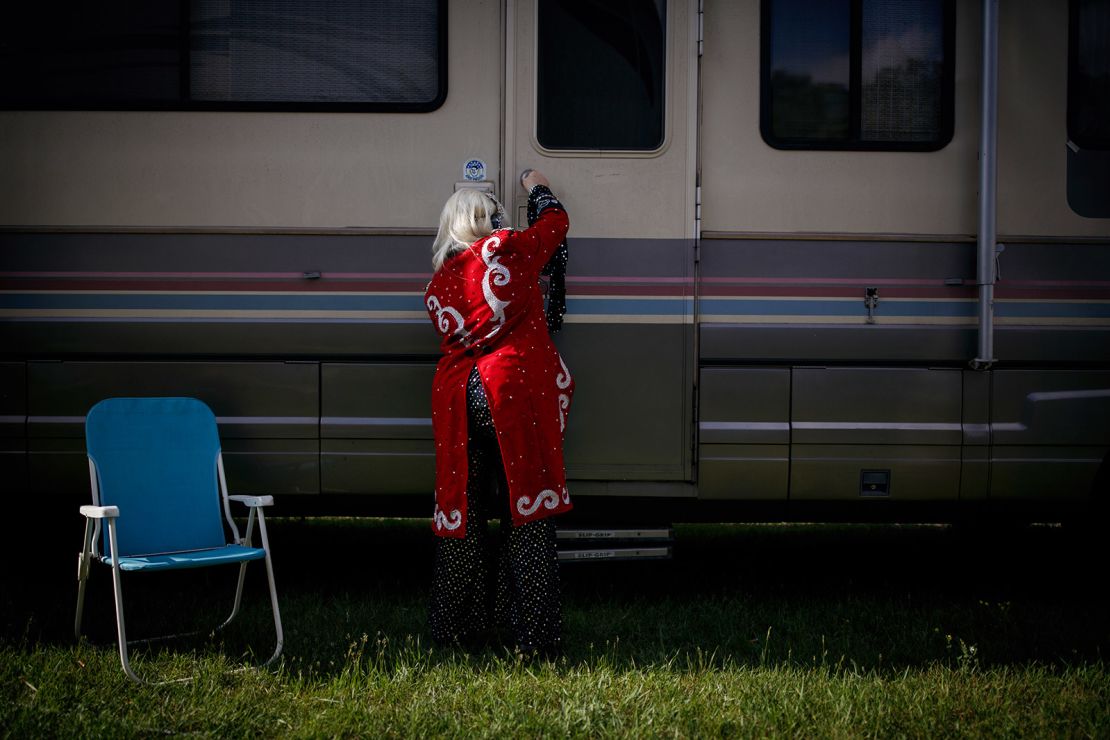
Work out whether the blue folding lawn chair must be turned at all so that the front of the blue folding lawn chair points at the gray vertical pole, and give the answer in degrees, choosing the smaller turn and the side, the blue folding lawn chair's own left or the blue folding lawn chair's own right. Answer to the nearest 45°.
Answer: approximately 45° to the blue folding lawn chair's own left

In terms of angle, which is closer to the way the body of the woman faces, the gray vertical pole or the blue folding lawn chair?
the gray vertical pole

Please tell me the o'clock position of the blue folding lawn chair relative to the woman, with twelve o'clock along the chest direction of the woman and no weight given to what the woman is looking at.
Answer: The blue folding lawn chair is roughly at 8 o'clock from the woman.

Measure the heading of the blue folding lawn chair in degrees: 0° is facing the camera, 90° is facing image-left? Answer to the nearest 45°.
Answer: approximately 315°

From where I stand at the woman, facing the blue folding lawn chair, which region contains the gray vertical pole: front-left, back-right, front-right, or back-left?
back-right

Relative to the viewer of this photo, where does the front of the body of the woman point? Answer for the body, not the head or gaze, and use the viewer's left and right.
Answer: facing away from the viewer and to the right of the viewer
